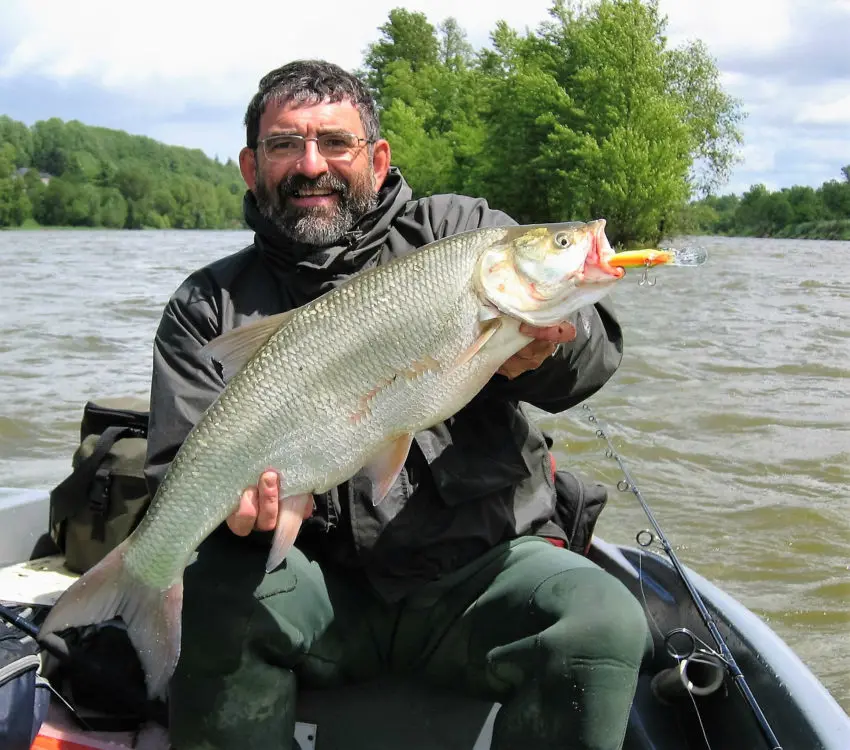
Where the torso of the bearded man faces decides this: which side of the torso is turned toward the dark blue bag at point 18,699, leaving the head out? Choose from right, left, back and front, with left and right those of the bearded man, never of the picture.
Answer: right

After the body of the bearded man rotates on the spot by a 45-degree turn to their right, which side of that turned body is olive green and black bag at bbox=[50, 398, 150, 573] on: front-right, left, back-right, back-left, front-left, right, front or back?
right

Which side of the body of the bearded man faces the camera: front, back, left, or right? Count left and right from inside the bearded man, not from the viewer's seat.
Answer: front
